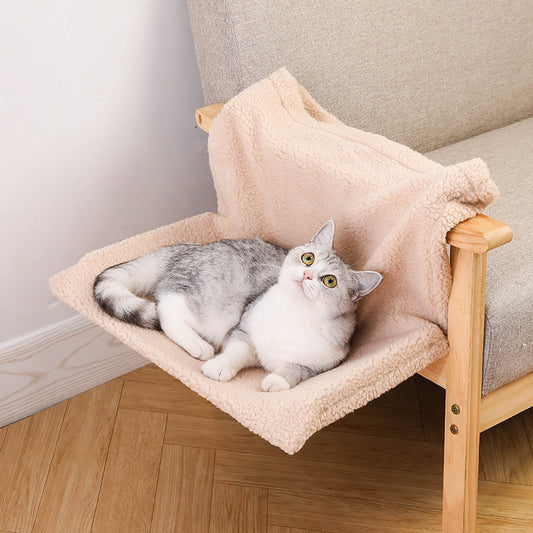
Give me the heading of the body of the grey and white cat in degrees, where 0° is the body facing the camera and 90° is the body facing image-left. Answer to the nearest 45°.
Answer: approximately 315°
